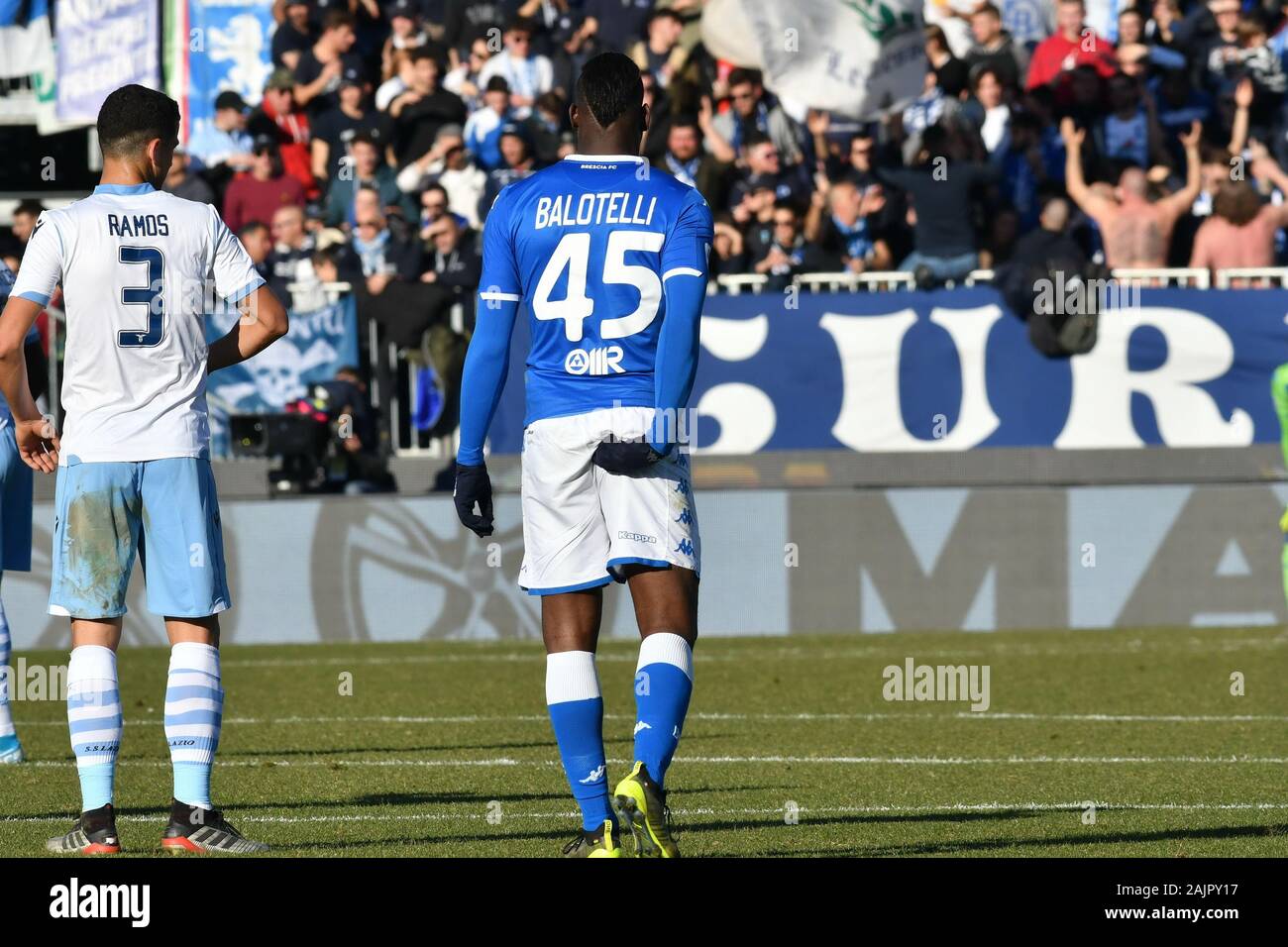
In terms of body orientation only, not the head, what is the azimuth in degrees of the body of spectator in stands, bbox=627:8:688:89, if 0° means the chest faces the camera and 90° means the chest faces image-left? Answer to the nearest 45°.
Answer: approximately 0°

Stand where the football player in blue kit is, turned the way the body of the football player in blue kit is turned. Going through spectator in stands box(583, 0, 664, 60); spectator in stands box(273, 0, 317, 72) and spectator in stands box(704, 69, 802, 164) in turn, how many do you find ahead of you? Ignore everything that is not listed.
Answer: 3

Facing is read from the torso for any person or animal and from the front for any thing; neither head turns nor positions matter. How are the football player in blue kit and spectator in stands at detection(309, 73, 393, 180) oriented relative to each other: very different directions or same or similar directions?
very different directions

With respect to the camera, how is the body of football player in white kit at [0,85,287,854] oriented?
away from the camera

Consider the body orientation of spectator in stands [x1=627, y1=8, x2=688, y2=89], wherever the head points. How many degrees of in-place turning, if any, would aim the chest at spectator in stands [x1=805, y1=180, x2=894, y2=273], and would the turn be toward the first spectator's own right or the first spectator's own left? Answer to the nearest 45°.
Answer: approximately 45° to the first spectator's own left

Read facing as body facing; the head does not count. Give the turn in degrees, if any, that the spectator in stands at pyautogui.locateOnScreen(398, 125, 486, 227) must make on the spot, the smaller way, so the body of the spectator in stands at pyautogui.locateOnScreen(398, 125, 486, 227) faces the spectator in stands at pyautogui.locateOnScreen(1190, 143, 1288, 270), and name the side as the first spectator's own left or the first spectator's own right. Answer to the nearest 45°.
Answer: approximately 90° to the first spectator's own left

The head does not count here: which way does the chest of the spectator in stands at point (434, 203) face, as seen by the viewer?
toward the camera

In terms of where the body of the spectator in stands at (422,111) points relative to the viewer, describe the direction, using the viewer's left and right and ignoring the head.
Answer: facing the viewer

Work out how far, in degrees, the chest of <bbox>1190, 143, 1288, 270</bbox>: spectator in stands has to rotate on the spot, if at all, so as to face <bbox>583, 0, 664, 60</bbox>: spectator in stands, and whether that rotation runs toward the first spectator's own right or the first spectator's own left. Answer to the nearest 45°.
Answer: approximately 90° to the first spectator's own left
